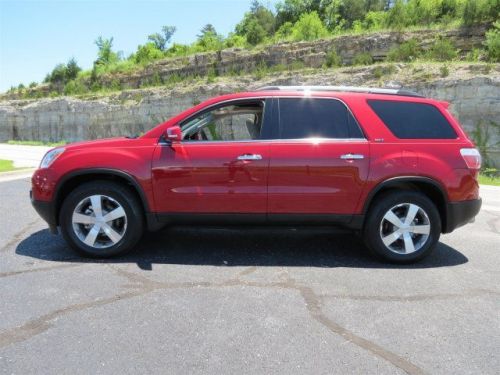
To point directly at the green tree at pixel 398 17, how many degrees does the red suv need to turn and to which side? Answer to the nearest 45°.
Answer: approximately 90° to its right

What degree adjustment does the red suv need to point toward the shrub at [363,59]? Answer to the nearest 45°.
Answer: approximately 90° to its right

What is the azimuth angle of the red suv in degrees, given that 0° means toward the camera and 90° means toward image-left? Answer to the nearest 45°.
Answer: approximately 90°

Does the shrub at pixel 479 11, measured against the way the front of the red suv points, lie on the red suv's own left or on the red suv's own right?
on the red suv's own right

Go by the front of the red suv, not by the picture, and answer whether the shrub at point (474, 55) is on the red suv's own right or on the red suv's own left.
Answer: on the red suv's own right
